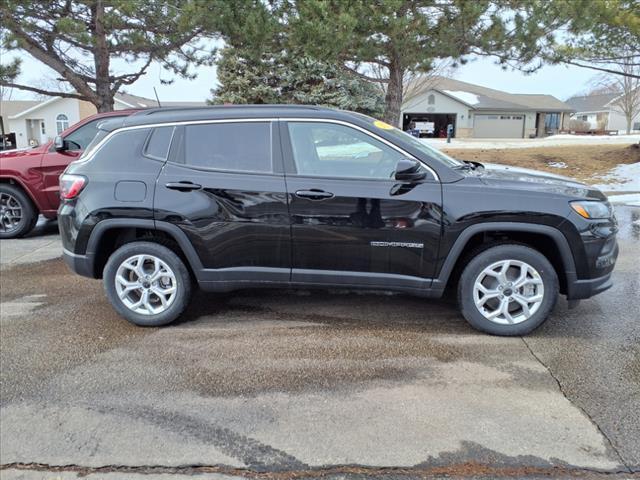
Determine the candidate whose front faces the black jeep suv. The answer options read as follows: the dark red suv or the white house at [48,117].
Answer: the white house

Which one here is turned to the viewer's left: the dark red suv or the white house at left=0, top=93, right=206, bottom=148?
the dark red suv

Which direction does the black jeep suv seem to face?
to the viewer's right

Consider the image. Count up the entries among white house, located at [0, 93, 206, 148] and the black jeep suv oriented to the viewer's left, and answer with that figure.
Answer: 0

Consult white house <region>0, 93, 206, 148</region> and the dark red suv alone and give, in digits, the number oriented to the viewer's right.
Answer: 0

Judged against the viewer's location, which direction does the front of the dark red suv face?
facing to the left of the viewer

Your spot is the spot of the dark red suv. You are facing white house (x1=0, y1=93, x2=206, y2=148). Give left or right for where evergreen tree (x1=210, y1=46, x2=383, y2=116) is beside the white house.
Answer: right

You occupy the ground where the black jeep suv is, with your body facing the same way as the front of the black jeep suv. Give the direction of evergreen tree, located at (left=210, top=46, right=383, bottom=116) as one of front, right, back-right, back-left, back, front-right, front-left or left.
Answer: left

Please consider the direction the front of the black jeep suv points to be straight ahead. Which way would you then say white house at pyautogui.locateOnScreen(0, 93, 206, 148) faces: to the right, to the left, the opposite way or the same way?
to the right

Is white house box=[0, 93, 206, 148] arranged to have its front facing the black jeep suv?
yes

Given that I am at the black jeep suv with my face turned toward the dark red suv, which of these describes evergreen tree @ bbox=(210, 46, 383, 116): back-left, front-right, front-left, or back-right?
front-right

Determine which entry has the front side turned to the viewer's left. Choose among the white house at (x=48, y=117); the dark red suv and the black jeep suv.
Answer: the dark red suv

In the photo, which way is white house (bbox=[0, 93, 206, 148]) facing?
toward the camera

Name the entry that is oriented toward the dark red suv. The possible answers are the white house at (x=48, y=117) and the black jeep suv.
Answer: the white house

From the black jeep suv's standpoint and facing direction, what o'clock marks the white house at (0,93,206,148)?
The white house is roughly at 8 o'clock from the black jeep suv.

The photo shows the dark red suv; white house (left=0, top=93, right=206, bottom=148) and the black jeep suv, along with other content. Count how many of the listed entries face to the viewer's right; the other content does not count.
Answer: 1

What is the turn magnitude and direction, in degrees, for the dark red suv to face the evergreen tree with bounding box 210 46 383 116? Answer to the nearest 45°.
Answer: approximately 135° to its right
